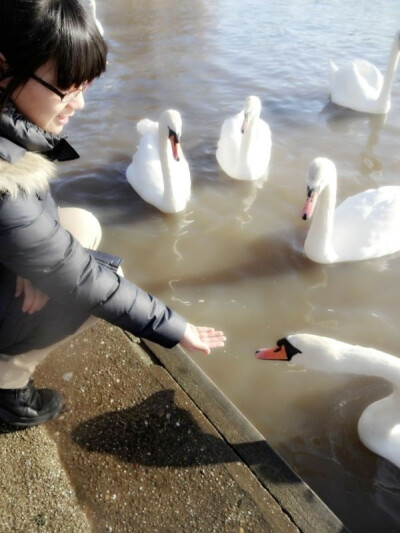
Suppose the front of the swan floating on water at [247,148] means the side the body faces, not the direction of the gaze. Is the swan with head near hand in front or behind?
in front

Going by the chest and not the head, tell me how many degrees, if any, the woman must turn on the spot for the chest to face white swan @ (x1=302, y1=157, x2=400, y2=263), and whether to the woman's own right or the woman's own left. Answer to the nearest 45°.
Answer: approximately 45° to the woman's own left

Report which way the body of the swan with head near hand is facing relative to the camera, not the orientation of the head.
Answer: to the viewer's left

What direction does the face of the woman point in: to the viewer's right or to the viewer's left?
to the viewer's right

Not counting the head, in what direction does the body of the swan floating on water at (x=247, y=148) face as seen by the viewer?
toward the camera

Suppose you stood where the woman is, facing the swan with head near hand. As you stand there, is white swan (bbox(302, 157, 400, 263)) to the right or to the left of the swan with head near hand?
left

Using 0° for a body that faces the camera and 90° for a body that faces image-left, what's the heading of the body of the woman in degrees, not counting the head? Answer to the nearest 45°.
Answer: approximately 270°

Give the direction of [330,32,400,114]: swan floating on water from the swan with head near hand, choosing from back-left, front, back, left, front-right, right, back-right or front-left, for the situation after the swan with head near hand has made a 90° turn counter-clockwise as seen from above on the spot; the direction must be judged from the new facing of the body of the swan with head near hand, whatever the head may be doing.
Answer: back

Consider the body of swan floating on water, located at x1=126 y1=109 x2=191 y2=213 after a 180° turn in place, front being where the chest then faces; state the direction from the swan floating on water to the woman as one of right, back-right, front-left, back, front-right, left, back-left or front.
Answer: back-left

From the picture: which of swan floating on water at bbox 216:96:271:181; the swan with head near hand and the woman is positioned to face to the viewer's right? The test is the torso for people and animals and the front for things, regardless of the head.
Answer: the woman
